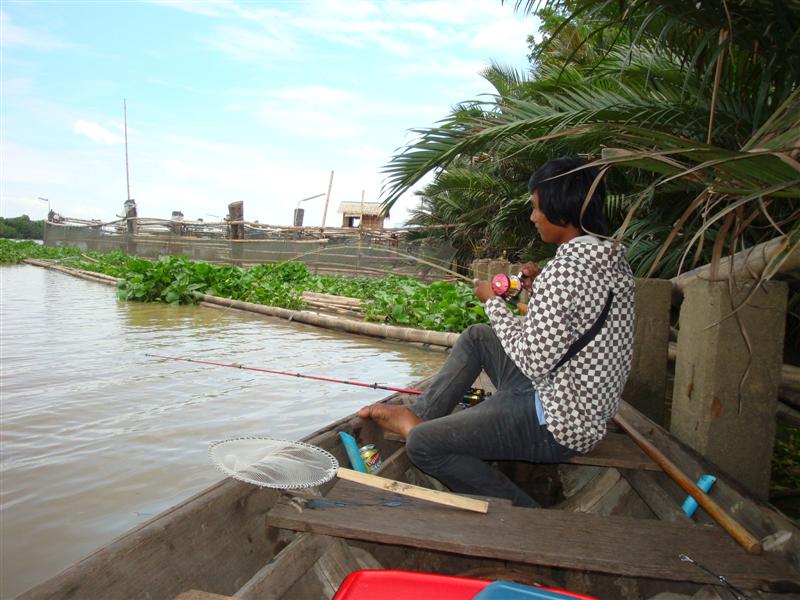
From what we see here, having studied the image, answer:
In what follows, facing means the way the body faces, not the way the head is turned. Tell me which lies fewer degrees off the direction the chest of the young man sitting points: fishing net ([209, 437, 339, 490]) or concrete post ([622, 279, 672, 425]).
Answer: the fishing net

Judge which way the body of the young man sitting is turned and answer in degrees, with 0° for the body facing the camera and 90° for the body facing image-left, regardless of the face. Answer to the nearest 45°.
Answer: approximately 90°

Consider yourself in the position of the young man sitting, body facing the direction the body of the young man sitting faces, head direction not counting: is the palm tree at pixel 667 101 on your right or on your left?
on your right

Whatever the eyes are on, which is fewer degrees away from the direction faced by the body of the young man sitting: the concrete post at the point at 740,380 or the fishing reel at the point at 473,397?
the fishing reel

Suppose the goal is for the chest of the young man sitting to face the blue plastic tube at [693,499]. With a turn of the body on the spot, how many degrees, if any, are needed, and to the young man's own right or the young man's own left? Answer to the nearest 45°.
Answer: approximately 180°

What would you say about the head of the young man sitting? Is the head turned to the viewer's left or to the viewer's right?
to the viewer's left

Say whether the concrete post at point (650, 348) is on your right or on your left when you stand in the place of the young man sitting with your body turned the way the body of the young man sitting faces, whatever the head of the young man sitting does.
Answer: on your right

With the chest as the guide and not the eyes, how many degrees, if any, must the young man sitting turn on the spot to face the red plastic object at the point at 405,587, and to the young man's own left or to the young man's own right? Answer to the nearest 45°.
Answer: approximately 90° to the young man's own left
